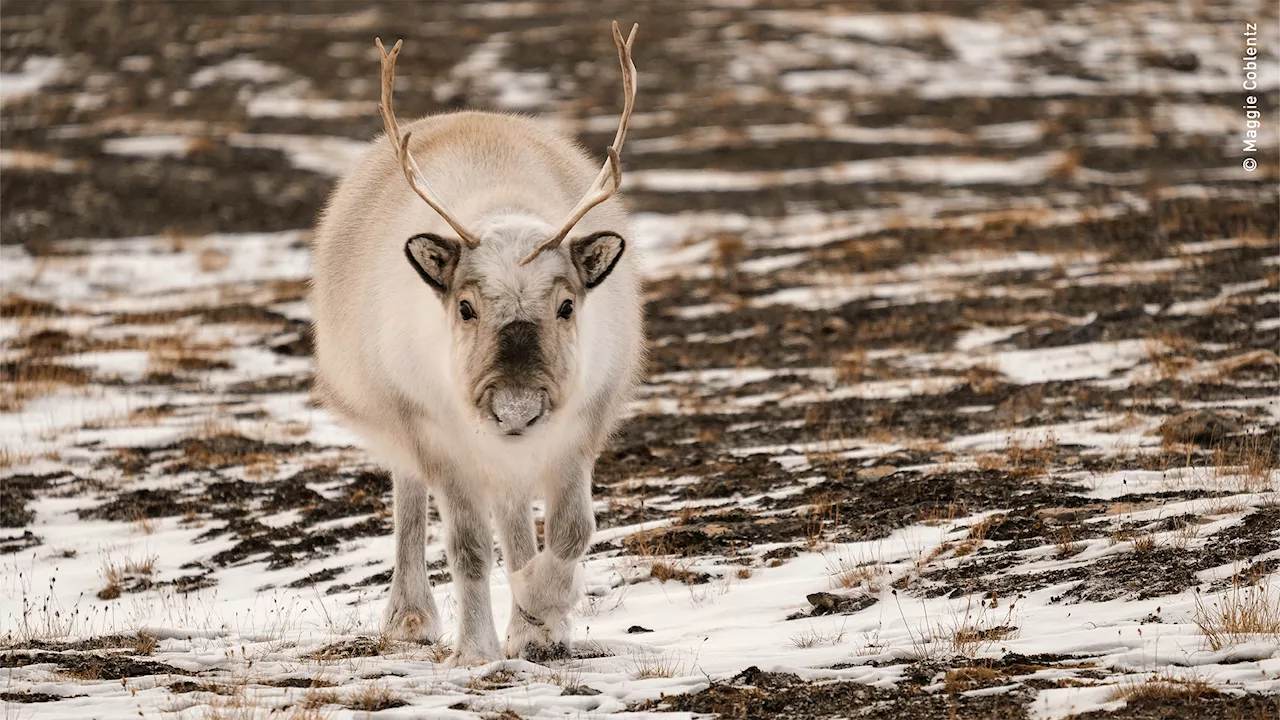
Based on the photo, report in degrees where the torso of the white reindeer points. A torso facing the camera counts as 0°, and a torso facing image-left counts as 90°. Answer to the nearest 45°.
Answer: approximately 0°

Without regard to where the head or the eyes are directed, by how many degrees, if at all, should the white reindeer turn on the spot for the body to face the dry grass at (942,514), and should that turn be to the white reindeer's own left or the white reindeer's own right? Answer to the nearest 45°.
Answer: approximately 135° to the white reindeer's own left

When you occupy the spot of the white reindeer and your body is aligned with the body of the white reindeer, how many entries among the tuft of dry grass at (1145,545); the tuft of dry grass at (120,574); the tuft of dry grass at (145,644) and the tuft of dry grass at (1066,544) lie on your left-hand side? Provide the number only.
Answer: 2

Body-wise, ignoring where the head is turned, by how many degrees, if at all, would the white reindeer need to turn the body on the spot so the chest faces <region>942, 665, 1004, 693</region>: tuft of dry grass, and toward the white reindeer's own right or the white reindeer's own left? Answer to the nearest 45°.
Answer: approximately 45° to the white reindeer's own left

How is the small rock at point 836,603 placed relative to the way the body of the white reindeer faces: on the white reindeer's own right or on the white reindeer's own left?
on the white reindeer's own left

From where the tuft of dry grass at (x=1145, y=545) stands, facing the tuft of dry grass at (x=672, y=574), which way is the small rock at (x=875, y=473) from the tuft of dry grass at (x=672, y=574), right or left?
right

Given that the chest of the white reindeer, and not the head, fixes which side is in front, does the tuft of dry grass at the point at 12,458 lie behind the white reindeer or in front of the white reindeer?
behind

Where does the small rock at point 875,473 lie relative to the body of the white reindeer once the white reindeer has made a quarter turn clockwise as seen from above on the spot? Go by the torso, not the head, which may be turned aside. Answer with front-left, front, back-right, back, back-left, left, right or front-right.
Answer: back-right

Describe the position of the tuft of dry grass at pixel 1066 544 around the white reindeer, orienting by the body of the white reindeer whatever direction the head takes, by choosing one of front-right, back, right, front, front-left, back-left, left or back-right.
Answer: left

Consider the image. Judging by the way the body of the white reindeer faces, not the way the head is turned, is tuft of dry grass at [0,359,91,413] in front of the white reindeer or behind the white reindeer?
behind

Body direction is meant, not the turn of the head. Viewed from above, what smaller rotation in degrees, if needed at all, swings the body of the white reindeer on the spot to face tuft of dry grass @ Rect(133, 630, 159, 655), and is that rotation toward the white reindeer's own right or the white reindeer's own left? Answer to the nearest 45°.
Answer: approximately 90° to the white reindeer's own right
